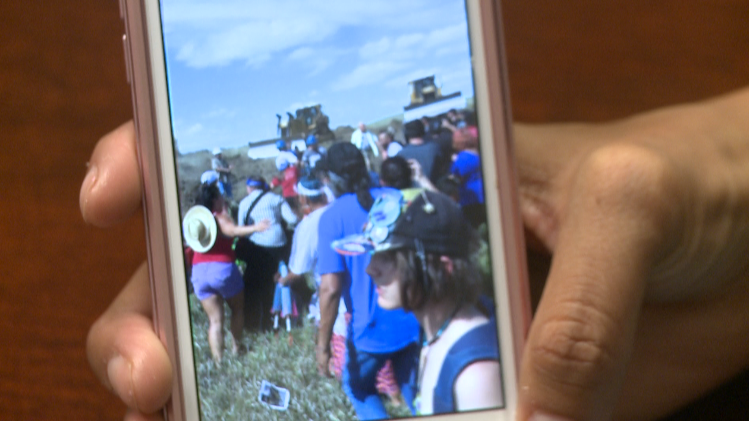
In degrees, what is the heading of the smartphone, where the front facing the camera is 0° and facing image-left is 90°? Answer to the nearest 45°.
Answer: approximately 0°
